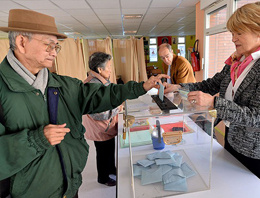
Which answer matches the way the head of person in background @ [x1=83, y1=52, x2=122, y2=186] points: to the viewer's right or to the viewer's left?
to the viewer's right

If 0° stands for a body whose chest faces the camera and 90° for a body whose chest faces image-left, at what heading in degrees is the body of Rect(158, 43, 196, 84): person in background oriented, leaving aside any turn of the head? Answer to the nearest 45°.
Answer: approximately 45°

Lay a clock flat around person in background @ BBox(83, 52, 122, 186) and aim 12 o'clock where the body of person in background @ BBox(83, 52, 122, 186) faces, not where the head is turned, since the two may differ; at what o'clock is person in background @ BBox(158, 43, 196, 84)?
person in background @ BBox(158, 43, 196, 84) is roughly at 11 o'clock from person in background @ BBox(83, 52, 122, 186).

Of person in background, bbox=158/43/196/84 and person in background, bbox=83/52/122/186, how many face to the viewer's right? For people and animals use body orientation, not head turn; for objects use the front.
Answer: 1

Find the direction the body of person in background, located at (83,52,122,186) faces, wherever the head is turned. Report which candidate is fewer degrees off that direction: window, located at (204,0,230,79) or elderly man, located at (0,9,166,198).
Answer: the window

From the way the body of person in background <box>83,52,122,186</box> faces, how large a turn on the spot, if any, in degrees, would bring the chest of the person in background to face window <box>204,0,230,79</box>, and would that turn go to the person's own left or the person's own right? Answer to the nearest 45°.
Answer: approximately 45° to the person's own left

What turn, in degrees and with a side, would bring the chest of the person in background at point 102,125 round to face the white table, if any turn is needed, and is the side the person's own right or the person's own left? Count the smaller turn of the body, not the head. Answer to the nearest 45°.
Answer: approximately 45° to the person's own right

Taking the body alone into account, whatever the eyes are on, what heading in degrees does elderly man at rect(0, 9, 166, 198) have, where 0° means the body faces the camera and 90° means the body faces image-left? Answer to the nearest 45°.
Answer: approximately 315°

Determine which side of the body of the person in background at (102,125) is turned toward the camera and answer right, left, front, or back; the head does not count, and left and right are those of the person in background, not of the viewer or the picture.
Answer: right

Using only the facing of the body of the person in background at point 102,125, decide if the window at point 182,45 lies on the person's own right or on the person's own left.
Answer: on the person's own left

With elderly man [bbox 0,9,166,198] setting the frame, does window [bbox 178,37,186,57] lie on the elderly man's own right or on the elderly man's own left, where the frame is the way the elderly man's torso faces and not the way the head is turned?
on the elderly man's own left
